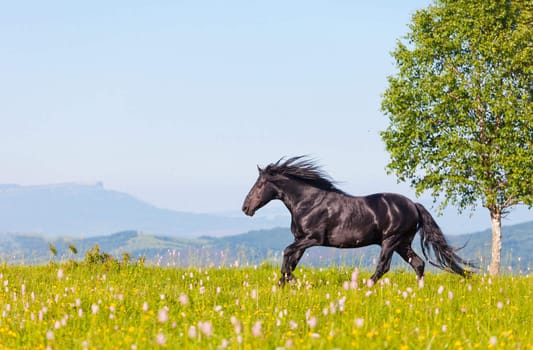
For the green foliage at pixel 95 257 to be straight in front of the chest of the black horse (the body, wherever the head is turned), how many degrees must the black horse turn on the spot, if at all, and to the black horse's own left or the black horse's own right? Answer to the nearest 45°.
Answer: approximately 45° to the black horse's own right

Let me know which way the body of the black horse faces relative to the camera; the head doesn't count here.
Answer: to the viewer's left

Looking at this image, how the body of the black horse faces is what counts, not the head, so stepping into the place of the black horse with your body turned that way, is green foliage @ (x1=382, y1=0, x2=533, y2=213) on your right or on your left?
on your right
